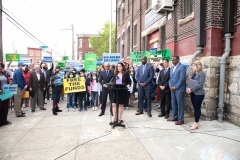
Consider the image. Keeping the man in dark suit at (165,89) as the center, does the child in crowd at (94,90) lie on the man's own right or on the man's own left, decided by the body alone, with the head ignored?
on the man's own right

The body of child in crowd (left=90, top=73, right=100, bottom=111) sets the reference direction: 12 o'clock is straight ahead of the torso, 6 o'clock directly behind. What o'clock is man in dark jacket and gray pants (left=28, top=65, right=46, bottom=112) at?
The man in dark jacket and gray pants is roughly at 3 o'clock from the child in crowd.

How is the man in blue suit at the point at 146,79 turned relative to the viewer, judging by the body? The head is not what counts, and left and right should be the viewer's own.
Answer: facing the viewer

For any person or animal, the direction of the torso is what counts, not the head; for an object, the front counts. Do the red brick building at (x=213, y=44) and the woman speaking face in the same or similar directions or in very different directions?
same or similar directions

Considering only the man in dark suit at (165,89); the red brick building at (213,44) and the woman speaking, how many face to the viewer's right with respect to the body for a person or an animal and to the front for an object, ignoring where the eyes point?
0

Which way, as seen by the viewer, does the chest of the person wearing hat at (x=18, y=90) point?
to the viewer's right

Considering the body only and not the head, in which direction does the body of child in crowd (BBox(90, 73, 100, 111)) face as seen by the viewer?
toward the camera

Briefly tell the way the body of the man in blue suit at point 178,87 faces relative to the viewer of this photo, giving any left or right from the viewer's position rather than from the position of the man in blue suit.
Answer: facing the viewer and to the left of the viewer

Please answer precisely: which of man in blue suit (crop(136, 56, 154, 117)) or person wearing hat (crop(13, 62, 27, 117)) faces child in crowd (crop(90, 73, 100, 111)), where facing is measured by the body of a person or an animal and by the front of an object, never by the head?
the person wearing hat

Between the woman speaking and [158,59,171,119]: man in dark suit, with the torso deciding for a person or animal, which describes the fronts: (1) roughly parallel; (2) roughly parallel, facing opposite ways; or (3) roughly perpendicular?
roughly parallel

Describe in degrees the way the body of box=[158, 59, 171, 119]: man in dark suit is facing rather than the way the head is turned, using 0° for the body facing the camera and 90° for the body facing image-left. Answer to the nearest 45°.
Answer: approximately 45°

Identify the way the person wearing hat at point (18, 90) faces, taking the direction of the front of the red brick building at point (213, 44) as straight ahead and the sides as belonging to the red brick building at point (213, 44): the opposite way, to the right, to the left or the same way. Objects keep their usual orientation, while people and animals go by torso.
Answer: the opposite way

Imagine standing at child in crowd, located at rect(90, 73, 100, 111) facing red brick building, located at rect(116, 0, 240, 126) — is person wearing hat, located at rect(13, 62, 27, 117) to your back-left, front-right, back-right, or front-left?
back-right

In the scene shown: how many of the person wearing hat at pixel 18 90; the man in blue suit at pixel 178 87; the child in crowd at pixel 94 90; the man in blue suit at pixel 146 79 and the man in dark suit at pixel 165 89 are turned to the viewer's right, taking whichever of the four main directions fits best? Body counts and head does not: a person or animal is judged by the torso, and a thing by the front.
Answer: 1

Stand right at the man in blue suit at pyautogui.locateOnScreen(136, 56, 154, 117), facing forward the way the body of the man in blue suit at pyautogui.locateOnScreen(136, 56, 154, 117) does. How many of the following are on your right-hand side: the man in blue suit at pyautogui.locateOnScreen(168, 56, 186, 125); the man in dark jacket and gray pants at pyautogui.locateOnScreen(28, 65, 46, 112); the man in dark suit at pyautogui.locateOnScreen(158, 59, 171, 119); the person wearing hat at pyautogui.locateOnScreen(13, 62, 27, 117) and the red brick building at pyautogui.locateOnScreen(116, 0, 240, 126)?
2
